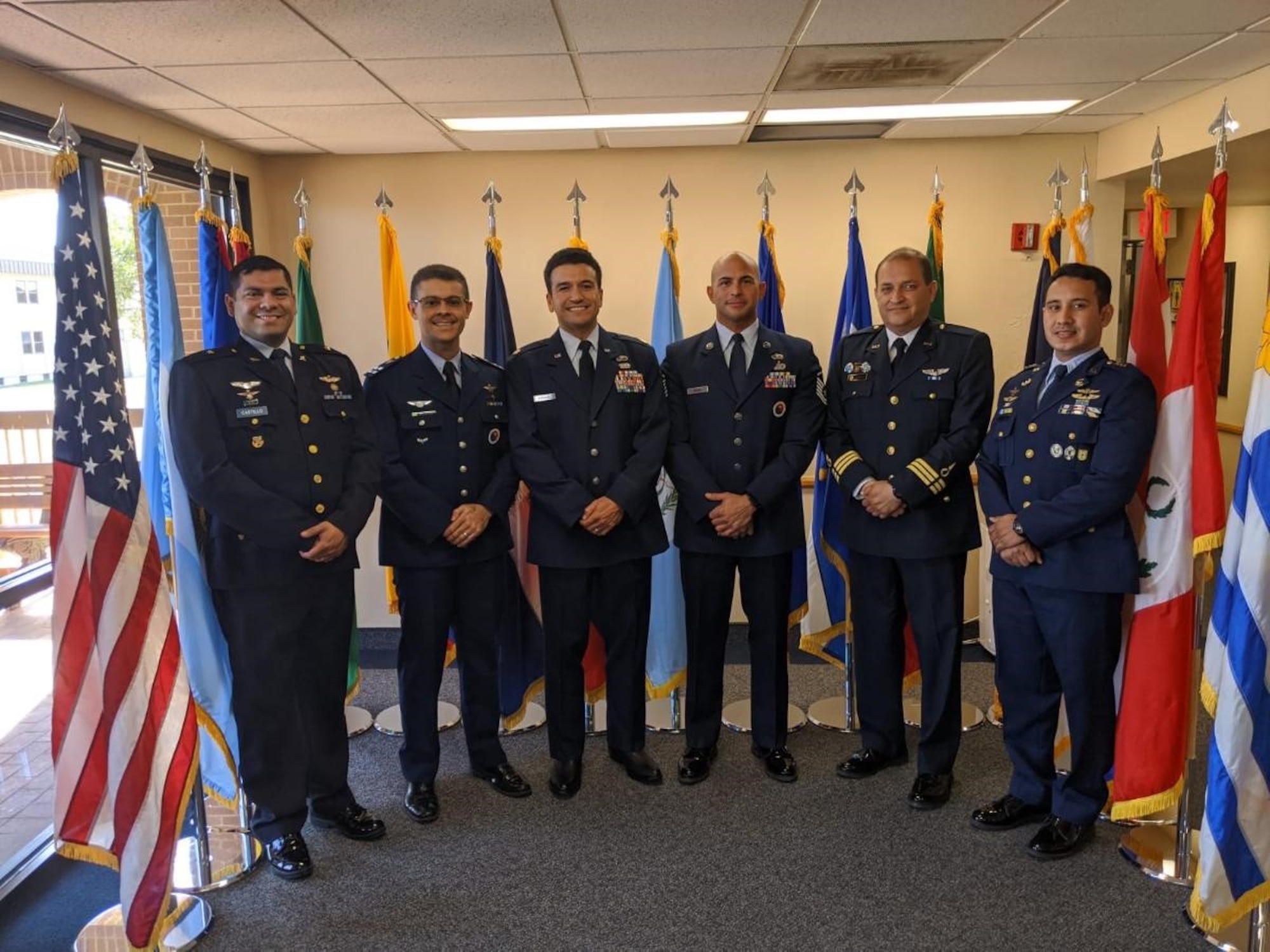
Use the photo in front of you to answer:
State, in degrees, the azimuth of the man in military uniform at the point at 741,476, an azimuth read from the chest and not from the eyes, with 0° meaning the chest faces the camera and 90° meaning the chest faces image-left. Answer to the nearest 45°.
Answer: approximately 0°

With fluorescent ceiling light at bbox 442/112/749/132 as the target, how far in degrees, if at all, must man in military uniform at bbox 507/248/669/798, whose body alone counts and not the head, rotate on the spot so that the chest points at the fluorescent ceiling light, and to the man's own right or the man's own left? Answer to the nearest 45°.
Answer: approximately 180°

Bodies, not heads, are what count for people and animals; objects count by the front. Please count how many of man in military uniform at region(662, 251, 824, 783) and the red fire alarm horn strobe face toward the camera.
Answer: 2

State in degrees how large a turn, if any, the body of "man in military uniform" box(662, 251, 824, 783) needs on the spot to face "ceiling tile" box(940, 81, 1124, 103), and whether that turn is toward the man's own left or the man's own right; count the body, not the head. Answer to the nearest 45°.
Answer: approximately 135° to the man's own left

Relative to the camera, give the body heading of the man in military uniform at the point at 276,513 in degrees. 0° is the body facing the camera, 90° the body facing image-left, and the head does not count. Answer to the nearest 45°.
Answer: approximately 315°

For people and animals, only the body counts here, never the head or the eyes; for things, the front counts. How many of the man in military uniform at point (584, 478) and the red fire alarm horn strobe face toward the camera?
2

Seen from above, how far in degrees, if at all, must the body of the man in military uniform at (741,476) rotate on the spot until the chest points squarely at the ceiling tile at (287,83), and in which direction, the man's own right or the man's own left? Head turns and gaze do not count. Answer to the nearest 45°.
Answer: approximately 90° to the man's own right

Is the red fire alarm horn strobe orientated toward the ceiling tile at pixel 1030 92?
yes

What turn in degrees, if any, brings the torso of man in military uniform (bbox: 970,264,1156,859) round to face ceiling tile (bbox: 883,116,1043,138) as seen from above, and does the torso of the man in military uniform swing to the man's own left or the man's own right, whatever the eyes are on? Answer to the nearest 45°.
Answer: approximately 135° to the man's own right
